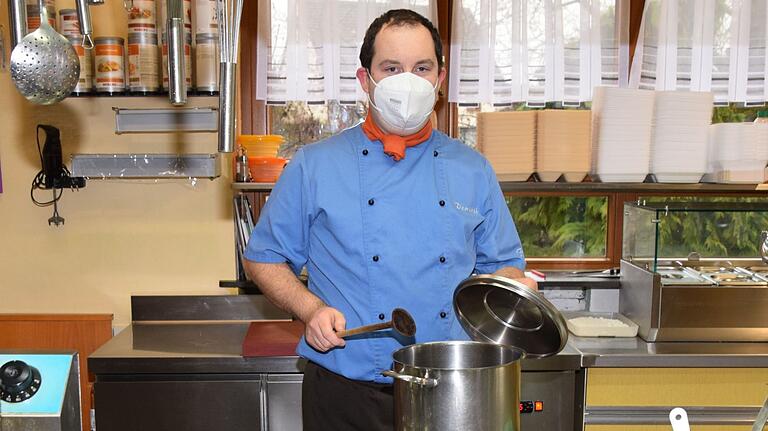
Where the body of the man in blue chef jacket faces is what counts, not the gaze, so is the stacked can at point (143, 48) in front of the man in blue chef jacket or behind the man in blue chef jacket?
behind

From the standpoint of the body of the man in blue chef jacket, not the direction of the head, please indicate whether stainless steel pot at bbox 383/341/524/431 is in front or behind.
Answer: in front

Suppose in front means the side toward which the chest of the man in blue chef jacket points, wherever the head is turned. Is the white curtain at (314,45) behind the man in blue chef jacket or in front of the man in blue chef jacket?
behind

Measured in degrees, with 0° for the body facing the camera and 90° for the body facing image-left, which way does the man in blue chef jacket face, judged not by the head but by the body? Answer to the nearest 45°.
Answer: approximately 0°

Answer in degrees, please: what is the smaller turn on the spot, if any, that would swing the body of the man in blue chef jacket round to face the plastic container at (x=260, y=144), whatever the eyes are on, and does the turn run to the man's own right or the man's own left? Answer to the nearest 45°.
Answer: approximately 180°

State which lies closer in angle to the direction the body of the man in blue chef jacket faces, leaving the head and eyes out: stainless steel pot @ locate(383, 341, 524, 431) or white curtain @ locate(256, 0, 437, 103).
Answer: the stainless steel pot

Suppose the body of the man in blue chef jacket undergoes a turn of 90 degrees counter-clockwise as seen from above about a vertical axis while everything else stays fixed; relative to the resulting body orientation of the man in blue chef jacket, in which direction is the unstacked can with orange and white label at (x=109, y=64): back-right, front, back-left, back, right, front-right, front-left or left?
back-left
